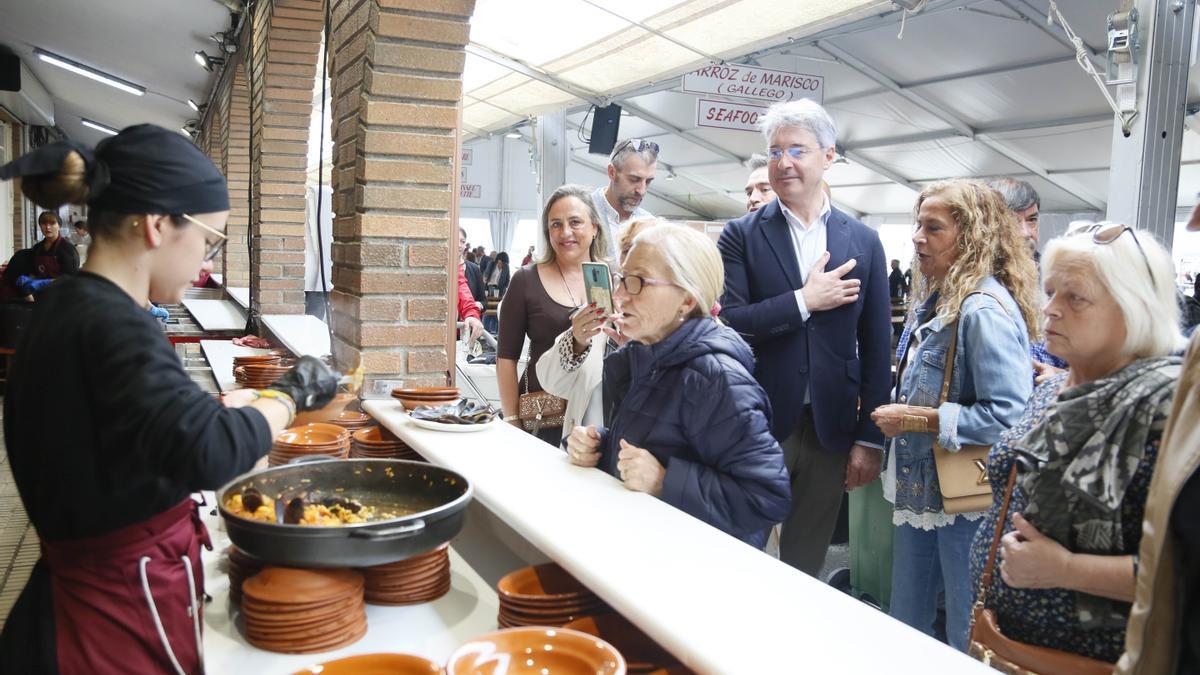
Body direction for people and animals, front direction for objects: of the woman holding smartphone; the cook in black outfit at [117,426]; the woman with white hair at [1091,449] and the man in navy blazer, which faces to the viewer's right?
the cook in black outfit

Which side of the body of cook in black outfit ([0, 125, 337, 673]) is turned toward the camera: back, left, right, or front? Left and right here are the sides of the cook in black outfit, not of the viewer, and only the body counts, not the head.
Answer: right

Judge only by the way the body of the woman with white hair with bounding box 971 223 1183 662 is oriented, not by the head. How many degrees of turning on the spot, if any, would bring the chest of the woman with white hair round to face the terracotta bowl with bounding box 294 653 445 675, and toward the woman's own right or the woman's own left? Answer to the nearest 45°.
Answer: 0° — they already face it

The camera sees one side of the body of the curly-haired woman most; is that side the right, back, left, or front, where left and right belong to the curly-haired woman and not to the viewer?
left

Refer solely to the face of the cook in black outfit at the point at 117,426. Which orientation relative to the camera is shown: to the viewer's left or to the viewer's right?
to the viewer's right

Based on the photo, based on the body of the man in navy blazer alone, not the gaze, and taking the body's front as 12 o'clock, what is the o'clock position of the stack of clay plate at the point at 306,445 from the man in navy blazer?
The stack of clay plate is roughly at 2 o'clock from the man in navy blazer.

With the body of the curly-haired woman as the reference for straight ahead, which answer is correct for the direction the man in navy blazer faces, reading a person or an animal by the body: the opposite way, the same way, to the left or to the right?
to the left

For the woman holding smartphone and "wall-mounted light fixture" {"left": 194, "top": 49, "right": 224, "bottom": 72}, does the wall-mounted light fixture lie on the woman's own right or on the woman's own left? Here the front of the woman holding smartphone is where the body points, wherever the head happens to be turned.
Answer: on the woman's own right
